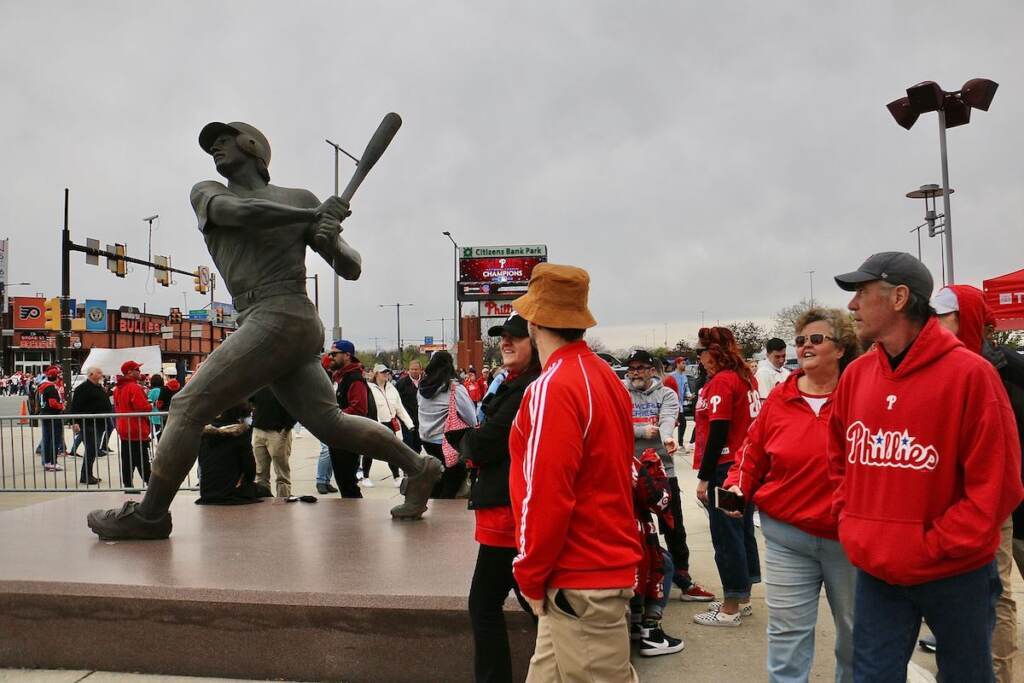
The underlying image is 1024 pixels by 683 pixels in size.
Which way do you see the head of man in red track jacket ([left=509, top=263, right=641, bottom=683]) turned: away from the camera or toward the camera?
away from the camera

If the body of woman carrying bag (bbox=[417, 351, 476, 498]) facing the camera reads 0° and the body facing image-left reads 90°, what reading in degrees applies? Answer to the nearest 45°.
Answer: approximately 225°

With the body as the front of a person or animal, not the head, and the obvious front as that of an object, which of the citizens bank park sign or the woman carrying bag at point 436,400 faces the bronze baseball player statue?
the citizens bank park sign

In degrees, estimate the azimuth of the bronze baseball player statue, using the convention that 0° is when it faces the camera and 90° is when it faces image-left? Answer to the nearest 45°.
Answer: approximately 45°

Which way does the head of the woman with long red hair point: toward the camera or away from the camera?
away from the camera

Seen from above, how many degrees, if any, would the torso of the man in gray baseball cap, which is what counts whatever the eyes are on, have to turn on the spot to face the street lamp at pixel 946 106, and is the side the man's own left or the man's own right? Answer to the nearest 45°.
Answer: approximately 135° to the man's own right
